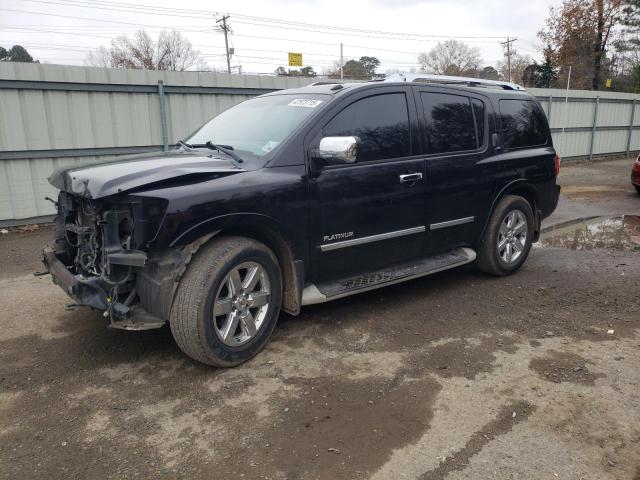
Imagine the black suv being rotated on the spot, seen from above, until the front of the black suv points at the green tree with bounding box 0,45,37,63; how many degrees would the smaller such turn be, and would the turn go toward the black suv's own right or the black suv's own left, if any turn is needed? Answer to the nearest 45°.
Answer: approximately 90° to the black suv's own right

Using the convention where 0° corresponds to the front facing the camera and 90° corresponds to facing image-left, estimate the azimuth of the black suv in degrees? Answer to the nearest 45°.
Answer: approximately 45°

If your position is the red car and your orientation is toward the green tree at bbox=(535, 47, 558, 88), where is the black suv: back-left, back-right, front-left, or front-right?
back-left

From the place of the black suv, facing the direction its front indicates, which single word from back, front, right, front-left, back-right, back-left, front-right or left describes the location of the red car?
back

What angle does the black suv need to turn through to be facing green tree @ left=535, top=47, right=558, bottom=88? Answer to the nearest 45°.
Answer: approximately 180°

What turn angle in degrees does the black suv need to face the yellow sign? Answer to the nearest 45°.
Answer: approximately 135° to its right

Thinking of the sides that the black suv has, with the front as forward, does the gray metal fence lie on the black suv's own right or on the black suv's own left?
on the black suv's own right

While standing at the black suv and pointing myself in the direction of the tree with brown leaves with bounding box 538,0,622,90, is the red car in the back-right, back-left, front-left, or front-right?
front-right
